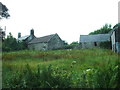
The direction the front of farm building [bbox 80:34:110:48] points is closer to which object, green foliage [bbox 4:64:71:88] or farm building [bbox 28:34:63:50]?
the green foliage

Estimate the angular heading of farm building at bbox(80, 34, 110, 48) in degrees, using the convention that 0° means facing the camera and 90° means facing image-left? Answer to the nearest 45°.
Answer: approximately 0°

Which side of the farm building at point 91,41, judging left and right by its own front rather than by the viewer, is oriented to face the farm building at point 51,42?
right

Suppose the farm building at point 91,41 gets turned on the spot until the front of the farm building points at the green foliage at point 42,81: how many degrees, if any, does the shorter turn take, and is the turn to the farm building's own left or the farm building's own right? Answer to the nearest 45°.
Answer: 0° — it already faces it
